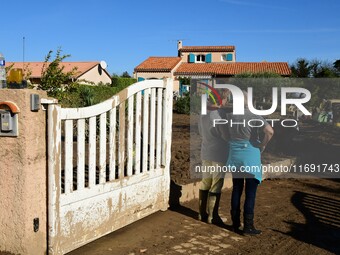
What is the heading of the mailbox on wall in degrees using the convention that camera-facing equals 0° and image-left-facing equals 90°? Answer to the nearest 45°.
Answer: approximately 0°

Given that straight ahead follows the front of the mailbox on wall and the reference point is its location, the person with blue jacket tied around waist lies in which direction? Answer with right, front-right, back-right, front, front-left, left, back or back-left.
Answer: left

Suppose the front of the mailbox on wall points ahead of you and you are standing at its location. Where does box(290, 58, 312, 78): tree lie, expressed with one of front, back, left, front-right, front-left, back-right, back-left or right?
back-left

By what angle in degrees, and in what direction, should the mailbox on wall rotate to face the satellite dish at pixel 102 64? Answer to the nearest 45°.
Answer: approximately 180°

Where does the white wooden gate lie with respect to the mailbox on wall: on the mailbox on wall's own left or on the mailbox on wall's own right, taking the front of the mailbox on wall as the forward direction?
on the mailbox on wall's own left

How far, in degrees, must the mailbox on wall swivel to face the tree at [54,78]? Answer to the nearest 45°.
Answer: approximately 180°

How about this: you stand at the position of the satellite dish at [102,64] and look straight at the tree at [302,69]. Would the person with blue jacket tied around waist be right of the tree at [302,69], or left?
right
